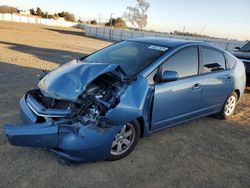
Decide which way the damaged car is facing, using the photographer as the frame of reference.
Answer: facing the viewer and to the left of the viewer
